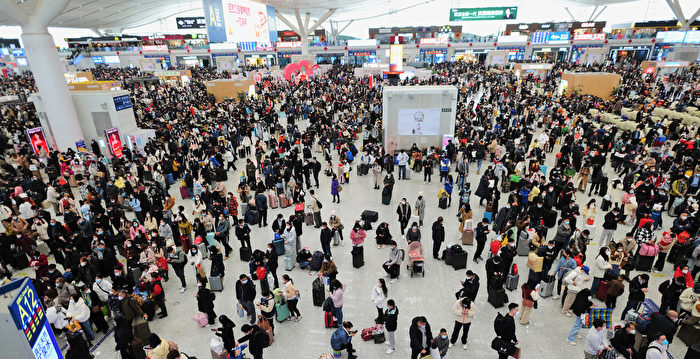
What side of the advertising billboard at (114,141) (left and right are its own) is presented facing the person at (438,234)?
front

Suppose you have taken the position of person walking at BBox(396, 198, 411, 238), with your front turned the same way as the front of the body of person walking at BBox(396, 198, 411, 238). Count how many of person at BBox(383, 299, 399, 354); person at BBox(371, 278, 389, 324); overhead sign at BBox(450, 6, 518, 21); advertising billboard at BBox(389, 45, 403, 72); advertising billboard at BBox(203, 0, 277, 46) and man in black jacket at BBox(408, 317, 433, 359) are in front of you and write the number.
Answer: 3

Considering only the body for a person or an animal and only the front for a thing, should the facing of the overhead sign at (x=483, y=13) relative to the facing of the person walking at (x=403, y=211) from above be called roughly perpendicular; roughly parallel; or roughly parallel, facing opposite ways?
roughly parallel

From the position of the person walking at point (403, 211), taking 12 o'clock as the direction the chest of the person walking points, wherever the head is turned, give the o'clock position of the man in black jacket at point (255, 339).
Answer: The man in black jacket is roughly at 1 o'clock from the person walking.

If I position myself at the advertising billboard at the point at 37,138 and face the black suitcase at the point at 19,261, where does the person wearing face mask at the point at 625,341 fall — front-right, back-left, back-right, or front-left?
front-left

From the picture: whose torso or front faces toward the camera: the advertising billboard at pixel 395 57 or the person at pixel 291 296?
the advertising billboard

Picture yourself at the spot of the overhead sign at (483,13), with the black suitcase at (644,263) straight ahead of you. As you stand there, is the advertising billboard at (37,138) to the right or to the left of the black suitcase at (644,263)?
right

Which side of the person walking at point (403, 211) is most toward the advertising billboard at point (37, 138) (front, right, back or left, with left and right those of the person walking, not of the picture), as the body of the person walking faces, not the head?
right

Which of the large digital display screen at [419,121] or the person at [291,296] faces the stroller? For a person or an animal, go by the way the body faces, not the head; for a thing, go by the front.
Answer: the large digital display screen

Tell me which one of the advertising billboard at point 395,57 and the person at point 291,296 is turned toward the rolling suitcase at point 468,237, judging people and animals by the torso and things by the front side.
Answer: the advertising billboard

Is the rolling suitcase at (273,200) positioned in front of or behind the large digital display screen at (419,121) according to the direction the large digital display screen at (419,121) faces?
in front

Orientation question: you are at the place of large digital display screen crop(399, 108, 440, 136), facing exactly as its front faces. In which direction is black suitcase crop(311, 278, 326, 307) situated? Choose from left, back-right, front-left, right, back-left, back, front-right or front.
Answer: front

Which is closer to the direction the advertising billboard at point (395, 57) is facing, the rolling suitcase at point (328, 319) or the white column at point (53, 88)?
the rolling suitcase

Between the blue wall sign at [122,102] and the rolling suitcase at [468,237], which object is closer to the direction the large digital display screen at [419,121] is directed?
the rolling suitcase

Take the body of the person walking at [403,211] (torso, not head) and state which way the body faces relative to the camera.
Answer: toward the camera

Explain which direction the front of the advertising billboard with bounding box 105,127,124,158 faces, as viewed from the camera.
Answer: facing the viewer and to the right of the viewer

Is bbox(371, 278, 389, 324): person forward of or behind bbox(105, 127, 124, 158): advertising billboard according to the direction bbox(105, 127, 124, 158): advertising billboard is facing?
forward

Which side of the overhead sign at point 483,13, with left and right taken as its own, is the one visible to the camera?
front

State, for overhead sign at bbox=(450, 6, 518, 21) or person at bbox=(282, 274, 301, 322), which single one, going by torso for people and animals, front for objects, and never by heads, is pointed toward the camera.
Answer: the overhead sign

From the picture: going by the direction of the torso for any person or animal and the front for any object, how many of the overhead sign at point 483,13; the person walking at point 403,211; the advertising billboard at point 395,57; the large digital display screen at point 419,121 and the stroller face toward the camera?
5
